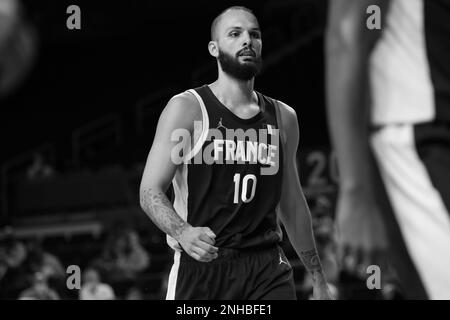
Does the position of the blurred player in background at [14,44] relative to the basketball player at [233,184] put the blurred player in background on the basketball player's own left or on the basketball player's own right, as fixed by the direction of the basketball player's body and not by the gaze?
on the basketball player's own right

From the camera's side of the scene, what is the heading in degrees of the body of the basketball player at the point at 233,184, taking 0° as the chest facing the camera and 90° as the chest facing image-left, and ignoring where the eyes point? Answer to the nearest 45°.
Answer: approximately 315°
